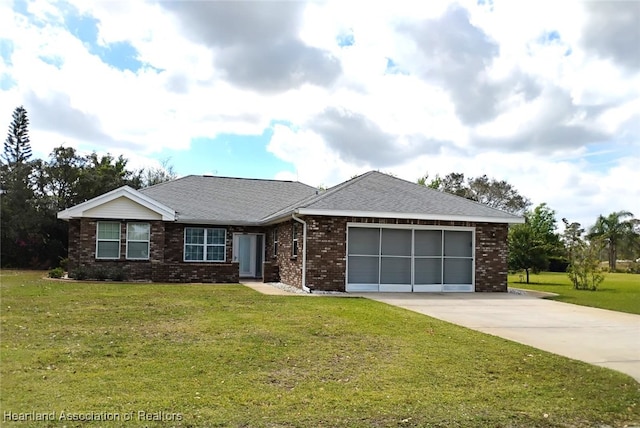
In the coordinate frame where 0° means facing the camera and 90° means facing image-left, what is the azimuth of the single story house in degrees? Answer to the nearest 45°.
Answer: approximately 0°

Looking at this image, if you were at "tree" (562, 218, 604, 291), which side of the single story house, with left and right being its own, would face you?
left

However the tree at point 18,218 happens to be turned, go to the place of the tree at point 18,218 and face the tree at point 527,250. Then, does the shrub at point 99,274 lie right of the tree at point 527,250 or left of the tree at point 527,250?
right

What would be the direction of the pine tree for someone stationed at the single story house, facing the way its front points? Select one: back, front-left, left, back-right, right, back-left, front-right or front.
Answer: back-right

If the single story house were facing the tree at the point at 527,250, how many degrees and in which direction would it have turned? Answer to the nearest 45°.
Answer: approximately 135° to its left

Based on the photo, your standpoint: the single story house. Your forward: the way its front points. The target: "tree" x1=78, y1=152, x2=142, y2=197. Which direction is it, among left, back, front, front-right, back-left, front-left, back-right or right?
back-right

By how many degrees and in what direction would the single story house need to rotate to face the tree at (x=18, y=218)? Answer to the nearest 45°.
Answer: approximately 135° to its right
